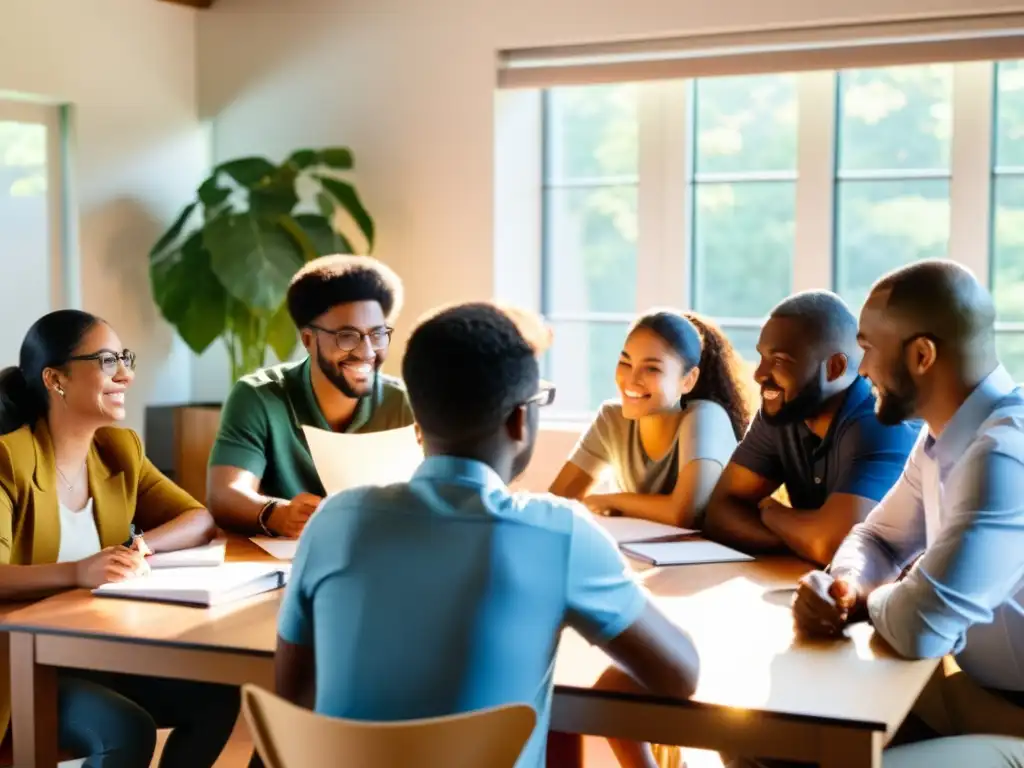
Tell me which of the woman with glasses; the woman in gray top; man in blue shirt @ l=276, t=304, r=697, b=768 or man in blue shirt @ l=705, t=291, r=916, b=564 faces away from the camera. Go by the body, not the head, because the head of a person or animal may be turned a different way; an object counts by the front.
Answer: man in blue shirt @ l=276, t=304, r=697, b=768

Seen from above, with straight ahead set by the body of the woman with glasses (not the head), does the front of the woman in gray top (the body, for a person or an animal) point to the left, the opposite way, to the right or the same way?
to the right

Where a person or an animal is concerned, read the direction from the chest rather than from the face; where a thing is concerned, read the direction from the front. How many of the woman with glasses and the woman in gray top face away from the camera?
0

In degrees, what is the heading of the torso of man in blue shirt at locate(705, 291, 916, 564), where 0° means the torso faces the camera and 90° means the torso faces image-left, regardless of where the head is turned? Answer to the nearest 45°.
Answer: approximately 45°

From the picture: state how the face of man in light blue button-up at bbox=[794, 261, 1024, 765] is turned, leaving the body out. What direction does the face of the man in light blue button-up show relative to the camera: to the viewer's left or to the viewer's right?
to the viewer's left

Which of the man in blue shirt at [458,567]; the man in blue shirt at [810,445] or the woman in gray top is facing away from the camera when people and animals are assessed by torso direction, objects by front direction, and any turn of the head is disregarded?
the man in blue shirt at [458,567]

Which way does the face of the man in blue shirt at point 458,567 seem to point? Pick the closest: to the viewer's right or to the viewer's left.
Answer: to the viewer's right

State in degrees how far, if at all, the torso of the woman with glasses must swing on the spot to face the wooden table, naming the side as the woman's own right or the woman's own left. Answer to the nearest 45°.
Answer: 0° — they already face it

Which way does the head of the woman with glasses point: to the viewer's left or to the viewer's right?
to the viewer's right

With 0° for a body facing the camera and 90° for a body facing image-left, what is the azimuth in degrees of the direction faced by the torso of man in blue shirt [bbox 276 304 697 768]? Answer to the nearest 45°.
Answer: approximately 180°

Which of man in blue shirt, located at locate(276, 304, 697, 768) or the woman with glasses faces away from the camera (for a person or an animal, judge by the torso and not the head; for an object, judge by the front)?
the man in blue shirt

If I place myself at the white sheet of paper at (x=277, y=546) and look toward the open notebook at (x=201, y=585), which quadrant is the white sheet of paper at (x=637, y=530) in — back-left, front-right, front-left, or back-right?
back-left

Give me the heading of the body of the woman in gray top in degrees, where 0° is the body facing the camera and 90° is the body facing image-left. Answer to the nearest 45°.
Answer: approximately 45°

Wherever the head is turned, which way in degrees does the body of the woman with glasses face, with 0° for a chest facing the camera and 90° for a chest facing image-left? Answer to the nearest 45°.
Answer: approximately 315°

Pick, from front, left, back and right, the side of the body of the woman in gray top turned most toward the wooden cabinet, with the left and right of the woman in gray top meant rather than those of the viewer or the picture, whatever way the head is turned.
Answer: right

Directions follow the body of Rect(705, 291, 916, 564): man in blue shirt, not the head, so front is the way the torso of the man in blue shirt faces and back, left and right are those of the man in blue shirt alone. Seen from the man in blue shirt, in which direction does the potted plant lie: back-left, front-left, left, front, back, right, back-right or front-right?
right

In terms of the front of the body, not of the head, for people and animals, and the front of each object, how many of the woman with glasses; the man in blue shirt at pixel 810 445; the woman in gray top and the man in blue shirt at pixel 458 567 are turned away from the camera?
1

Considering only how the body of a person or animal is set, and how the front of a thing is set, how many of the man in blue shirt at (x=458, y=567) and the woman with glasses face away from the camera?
1

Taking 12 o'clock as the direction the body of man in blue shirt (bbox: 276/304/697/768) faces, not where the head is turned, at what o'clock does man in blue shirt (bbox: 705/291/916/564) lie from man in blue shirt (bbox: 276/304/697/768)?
man in blue shirt (bbox: 705/291/916/564) is roughly at 1 o'clock from man in blue shirt (bbox: 276/304/697/768).
